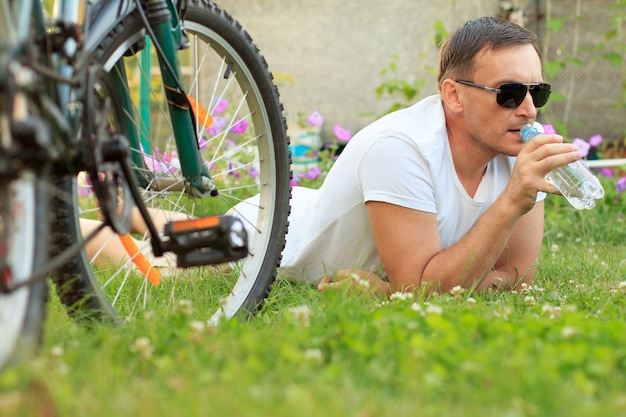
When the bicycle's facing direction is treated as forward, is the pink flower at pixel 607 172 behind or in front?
in front

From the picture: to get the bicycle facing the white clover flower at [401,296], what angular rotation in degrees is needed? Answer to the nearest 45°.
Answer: approximately 45° to its right

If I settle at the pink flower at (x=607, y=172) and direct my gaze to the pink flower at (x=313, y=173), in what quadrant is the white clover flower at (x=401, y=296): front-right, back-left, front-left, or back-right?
front-left

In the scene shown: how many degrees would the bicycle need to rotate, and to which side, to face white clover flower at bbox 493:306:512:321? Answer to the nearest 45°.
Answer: approximately 45° to its right

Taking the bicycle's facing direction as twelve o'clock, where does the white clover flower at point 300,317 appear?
The white clover flower is roughly at 2 o'clock from the bicycle.

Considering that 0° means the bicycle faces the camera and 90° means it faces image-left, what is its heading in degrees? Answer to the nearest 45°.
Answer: approximately 225°
